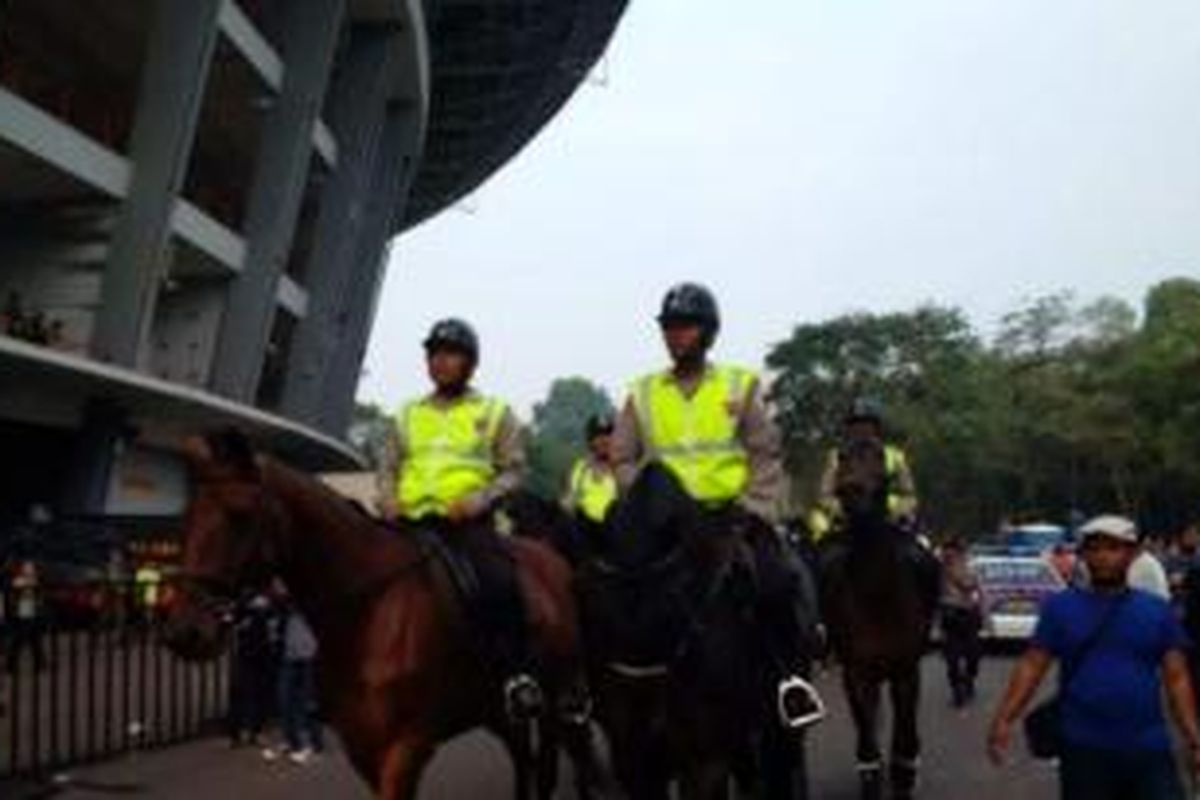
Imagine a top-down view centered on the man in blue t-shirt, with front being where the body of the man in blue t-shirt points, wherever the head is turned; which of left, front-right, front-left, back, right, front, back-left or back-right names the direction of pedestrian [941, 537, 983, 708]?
back

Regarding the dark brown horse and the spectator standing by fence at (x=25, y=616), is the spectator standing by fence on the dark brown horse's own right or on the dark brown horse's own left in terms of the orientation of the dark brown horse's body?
on the dark brown horse's own right

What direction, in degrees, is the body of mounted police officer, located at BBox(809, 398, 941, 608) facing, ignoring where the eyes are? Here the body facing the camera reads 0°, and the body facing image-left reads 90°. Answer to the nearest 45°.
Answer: approximately 0°

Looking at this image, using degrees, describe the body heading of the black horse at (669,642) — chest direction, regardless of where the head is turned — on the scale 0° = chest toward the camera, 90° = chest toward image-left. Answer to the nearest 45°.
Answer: approximately 45°

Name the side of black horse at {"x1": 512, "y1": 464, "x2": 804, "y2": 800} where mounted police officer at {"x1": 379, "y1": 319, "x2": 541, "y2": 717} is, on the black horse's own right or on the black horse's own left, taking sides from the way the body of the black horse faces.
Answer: on the black horse's own right

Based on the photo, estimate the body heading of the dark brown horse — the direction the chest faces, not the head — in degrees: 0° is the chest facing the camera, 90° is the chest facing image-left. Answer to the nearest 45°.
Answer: approximately 0°

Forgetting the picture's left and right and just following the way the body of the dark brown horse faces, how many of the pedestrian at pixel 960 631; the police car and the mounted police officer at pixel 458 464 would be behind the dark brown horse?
2

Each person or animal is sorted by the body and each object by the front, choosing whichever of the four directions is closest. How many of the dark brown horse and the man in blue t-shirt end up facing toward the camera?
2
